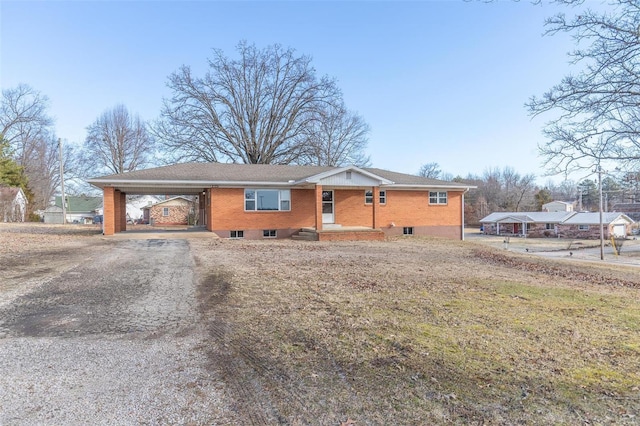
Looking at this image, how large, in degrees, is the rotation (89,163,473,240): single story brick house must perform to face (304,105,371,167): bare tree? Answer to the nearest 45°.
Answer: approximately 180°

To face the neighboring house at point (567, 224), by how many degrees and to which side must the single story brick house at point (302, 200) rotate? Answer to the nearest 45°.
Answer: approximately 135° to its left

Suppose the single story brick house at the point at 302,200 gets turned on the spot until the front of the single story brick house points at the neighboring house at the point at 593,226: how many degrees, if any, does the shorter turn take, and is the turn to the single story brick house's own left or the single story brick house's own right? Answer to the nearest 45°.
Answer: approximately 135° to the single story brick house's own left

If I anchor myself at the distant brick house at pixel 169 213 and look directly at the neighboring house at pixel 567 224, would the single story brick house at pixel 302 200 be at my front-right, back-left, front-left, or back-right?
front-right

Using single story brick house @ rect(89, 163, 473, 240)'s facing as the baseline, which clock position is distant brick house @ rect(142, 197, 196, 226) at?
The distant brick house is roughly at 5 o'clock from the single story brick house.

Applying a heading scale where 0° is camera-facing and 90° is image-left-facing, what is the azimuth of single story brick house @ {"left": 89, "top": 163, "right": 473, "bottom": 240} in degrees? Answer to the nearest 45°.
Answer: approximately 0°

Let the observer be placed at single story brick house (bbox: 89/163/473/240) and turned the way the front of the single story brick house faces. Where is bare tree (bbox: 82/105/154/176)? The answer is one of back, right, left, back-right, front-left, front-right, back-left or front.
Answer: back-right

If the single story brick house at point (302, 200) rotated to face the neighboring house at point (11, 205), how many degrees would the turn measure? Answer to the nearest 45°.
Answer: approximately 135° to its right
